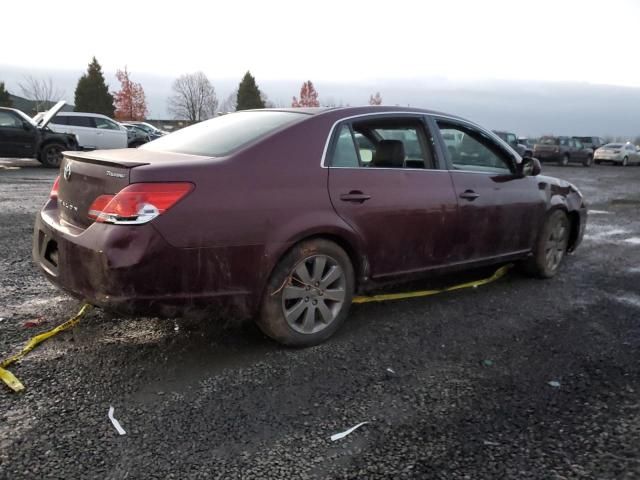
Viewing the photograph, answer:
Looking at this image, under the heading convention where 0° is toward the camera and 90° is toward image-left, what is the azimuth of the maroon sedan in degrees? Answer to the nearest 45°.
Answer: approximately 225°

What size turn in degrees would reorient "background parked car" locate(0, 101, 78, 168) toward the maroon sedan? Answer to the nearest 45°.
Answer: approximately 90° to its right

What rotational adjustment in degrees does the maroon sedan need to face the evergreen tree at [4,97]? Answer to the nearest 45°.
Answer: approximately 90° to its left

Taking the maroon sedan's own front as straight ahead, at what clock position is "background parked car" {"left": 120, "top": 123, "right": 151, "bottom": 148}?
The background parked car is roughly at 10 o'clock from the maroon sedan.

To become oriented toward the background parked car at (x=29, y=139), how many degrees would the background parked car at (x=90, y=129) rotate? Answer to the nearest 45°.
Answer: approximately 135° to its right

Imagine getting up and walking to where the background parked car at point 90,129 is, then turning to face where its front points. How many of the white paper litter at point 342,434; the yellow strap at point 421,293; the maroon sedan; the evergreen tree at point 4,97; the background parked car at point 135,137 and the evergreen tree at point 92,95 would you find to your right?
3

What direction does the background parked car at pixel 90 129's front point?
to the viewer's right

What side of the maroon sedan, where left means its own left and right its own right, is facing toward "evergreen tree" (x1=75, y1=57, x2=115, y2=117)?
left

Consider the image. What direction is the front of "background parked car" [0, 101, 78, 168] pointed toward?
to the viewer's right

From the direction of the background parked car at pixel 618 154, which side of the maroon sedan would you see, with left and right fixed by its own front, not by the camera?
front

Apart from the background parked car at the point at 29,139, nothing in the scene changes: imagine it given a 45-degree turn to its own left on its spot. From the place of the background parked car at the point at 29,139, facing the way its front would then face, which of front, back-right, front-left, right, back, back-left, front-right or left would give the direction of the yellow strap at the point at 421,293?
back-right

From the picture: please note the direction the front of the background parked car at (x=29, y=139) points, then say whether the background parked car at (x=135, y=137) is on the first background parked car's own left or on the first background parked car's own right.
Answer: on the first background parked car's own left

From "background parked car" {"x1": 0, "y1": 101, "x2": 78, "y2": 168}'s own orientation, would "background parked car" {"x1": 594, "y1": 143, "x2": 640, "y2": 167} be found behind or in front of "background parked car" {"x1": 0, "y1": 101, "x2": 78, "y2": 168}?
in front

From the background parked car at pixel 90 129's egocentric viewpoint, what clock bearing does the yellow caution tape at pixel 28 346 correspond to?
The yellow caution tape is roughly at 3 o'clock from the background parked car.

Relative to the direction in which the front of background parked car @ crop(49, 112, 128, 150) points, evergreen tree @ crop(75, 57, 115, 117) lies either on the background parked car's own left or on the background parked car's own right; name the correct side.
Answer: on the background parked car's own left
